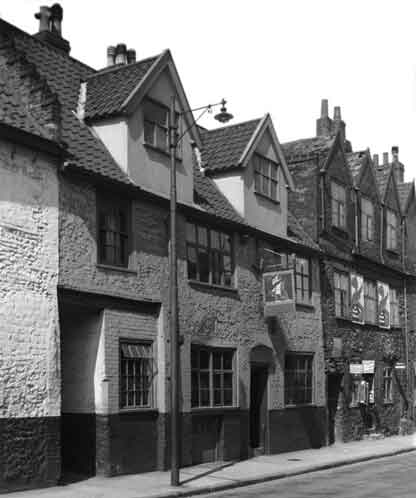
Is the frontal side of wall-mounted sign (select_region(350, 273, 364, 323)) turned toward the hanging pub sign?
no

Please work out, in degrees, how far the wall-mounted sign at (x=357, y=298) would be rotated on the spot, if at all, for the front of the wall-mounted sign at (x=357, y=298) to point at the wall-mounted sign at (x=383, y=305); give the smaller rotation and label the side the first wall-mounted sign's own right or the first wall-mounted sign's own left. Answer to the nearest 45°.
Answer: approximately 135° to the first wall-mounted sign's own left

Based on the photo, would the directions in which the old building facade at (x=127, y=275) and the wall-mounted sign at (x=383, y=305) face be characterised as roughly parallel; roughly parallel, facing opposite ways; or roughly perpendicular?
roughly parallel

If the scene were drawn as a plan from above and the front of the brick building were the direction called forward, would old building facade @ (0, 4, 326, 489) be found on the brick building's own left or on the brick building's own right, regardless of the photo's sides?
on the brick building's own right

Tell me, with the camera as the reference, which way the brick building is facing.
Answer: facing the viewer and to the right of the viewer

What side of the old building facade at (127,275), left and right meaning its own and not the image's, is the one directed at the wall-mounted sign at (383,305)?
left

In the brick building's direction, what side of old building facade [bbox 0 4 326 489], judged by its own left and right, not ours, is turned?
left

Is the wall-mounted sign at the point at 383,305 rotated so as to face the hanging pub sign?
no

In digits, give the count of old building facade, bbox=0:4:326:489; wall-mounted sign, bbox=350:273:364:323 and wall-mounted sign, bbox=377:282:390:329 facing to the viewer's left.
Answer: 0

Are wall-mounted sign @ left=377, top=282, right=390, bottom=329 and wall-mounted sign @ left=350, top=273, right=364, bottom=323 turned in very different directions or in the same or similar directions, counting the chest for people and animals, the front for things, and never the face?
same or similar directions

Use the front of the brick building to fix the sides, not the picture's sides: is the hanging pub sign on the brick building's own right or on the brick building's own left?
on the brick building's own right

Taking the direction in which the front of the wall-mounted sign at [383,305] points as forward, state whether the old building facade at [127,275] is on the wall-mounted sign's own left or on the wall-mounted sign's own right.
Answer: on the wall-mounted sign's own right

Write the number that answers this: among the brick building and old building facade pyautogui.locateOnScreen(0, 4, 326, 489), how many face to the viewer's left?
0
